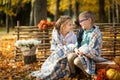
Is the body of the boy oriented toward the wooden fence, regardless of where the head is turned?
no

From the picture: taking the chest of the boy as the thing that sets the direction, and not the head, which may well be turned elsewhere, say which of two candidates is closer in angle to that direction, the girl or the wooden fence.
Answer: the girl

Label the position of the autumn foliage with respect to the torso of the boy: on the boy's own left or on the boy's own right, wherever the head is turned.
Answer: on the boy's own right

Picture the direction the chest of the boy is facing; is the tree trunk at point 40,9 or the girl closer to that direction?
the girl

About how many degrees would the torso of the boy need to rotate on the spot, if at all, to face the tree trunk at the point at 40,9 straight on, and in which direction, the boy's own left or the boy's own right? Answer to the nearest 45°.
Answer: approximately 135° to the boy's own right
